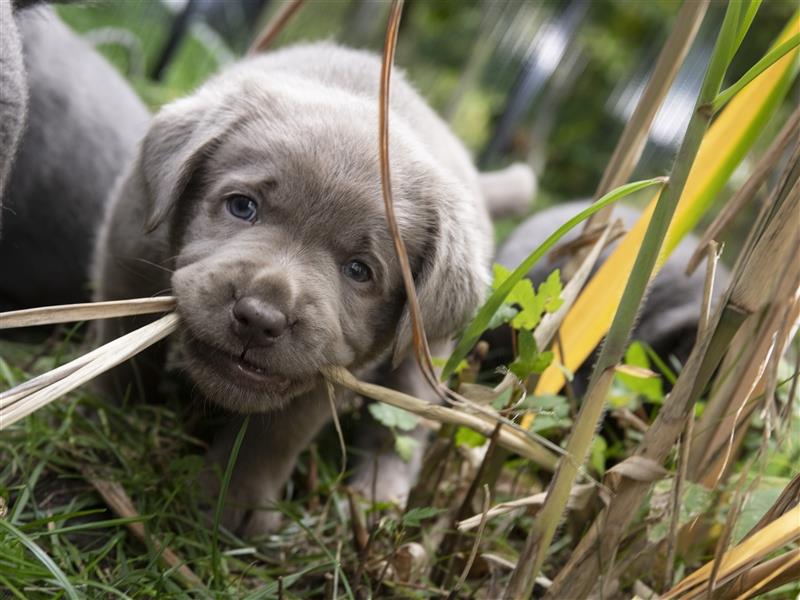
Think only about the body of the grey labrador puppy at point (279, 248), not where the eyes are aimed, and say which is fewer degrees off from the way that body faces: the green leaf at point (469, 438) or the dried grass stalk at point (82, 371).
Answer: the dried grass stalk

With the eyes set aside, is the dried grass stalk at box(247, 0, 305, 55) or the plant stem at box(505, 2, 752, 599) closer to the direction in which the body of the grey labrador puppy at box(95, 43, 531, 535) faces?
the plant stem

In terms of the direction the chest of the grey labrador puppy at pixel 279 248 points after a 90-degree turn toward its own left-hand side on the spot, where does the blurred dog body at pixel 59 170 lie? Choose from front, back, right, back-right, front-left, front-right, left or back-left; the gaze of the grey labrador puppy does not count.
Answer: back-left

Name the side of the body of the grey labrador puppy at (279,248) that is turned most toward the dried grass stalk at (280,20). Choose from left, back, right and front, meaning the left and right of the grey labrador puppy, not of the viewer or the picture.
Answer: back

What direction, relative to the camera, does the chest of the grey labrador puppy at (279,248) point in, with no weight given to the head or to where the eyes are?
toward the camera

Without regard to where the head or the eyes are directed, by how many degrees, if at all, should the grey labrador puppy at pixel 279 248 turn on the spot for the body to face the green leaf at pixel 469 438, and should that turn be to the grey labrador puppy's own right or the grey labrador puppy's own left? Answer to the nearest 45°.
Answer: approximately 90° to the grey labrador puppy's own left

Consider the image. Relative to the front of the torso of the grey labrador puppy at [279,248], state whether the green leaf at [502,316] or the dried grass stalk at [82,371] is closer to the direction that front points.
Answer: the dried grass stalk

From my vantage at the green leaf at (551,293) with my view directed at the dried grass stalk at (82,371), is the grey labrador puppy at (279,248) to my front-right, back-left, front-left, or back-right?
front-right

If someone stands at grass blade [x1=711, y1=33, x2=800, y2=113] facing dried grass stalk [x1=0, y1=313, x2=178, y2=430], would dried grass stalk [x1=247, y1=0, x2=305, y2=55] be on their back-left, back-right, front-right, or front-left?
front-right

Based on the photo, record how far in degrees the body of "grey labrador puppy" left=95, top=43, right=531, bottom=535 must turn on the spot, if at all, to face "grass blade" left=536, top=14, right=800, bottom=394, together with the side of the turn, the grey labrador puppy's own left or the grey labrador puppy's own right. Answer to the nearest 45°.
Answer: approximately 90° to the grey labrador puppy's own left

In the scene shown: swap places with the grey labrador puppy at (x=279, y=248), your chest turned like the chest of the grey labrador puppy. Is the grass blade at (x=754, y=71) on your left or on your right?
on your left
